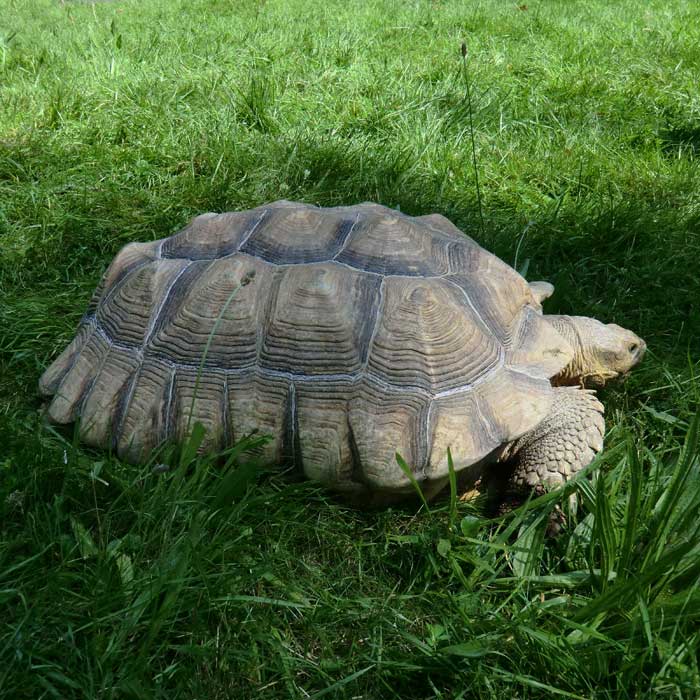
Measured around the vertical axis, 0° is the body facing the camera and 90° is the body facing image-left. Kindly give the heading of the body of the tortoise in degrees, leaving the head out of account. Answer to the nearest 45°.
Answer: approximately 270°
